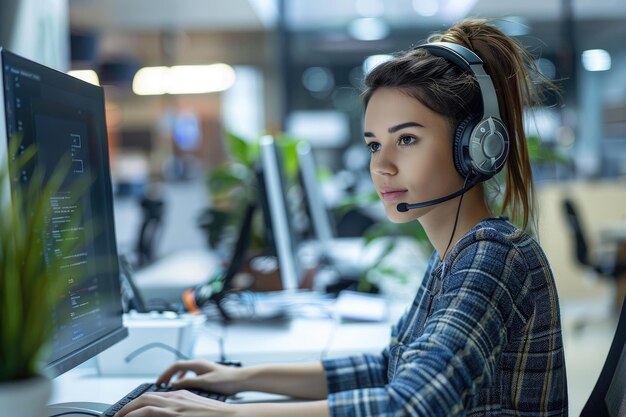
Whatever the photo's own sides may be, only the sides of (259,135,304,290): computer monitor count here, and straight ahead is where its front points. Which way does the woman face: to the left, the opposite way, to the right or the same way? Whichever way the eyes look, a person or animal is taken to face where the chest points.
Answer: the opposite way

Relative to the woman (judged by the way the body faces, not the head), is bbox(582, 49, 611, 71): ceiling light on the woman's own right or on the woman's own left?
on the woman's own right

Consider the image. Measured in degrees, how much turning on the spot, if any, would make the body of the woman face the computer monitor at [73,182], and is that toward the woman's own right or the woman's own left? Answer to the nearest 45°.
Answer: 0° — they already face it

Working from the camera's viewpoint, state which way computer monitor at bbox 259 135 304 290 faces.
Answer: facing to the right of the viewer

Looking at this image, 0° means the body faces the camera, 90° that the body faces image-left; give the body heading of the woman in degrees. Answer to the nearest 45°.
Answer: approximately 90°

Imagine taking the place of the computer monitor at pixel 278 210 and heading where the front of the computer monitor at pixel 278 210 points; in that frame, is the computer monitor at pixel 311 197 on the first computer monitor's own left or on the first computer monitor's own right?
on the first computer monitor's own left

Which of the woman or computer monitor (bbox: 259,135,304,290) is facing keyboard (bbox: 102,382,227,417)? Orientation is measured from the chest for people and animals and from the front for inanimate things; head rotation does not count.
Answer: the woman

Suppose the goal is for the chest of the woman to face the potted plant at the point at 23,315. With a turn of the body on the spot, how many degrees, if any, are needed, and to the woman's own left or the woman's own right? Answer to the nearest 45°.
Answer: approximately 45° to the woman's own left
